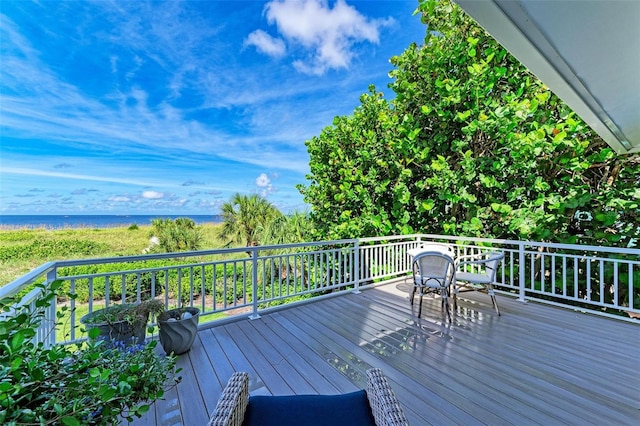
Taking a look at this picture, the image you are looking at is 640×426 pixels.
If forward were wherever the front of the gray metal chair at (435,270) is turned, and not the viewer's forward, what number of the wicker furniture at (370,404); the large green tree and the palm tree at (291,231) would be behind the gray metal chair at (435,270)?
1

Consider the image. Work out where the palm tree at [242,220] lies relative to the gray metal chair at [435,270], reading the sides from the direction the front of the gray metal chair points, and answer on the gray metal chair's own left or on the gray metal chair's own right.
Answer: on the gray metal chair's own left

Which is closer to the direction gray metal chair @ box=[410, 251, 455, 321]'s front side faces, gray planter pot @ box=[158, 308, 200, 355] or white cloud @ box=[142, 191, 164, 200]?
the white cloud

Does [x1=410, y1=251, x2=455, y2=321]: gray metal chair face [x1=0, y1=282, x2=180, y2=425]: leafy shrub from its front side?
no

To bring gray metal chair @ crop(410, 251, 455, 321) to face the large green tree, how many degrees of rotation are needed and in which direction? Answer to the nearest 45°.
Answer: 0° — it already faces it

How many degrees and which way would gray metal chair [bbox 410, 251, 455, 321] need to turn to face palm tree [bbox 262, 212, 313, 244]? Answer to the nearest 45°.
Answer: approximately 45° to its left

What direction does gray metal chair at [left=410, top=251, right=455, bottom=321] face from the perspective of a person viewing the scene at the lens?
facing away from the viewer

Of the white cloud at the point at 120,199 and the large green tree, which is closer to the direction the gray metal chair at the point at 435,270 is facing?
the large green tree

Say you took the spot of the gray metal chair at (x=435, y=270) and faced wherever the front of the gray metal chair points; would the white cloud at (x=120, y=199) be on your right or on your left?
on your left

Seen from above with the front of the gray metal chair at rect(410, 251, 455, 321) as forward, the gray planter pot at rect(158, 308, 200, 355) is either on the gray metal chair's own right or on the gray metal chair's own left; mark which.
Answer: on the gray metal chair's own left

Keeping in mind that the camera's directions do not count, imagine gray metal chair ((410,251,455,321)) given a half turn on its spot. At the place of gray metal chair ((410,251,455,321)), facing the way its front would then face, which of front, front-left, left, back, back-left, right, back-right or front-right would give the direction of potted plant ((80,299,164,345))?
front-right
